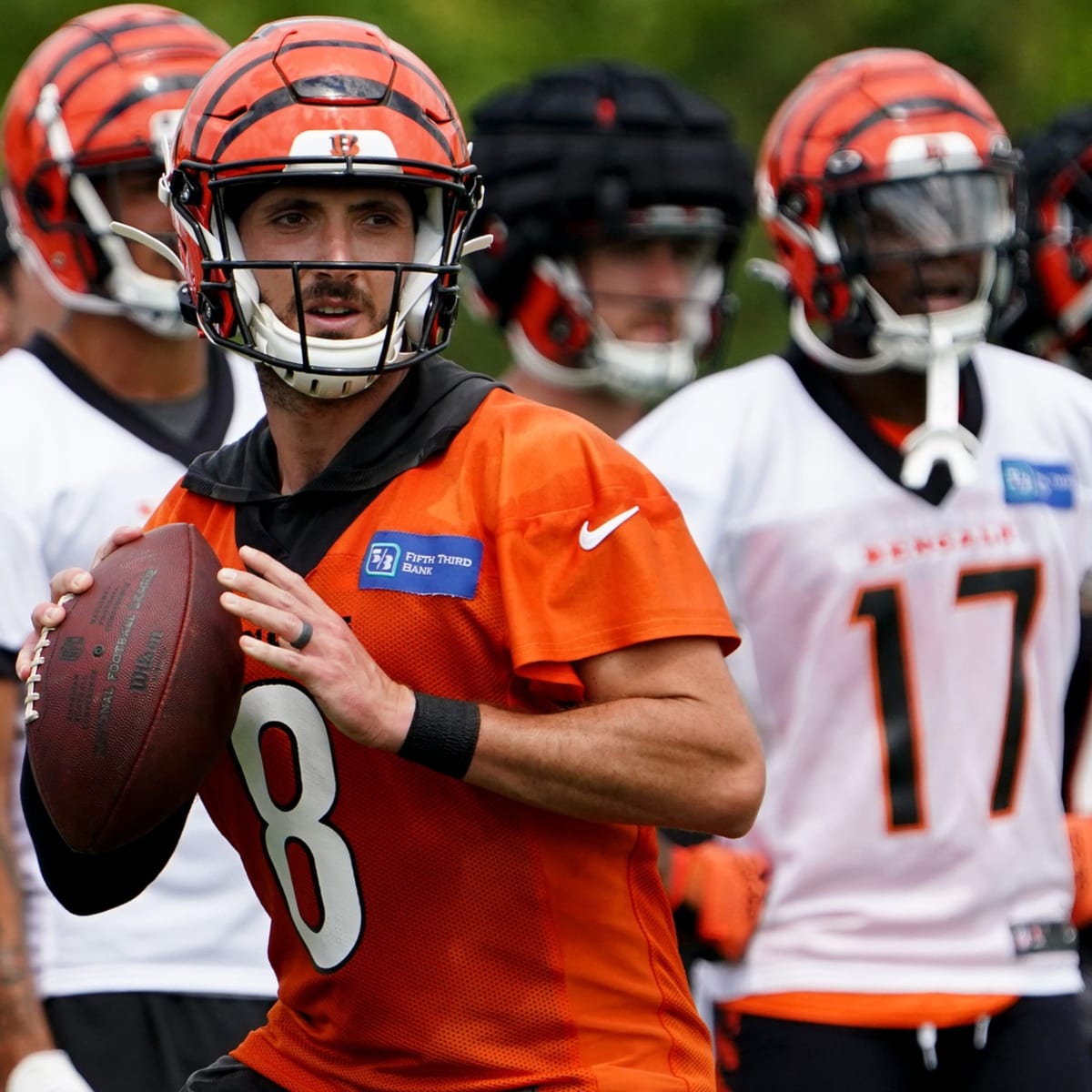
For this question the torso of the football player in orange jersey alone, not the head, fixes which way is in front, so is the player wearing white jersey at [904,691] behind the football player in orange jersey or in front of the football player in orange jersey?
behind

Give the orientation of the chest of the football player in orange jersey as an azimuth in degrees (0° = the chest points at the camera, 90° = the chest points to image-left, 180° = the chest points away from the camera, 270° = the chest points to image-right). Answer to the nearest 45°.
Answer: approximately 45°

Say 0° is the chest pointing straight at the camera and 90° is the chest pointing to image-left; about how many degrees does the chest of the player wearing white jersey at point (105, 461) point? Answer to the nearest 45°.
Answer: approximately 315°
